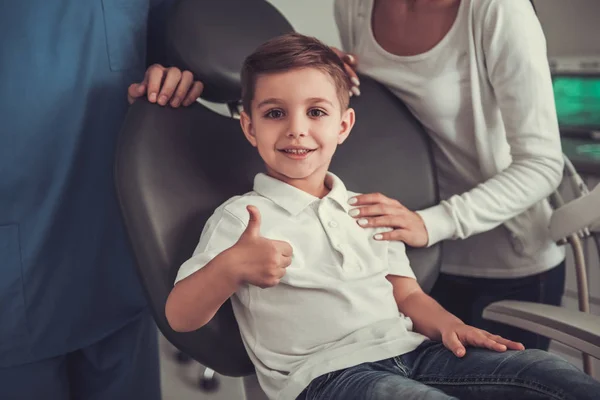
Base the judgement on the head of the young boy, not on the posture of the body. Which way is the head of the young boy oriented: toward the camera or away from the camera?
toward the camera

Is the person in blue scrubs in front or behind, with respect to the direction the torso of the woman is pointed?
in front

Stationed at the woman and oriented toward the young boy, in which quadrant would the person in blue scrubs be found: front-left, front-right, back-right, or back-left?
front-right

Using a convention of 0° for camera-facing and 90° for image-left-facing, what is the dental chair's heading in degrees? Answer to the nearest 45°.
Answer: approximately 315°

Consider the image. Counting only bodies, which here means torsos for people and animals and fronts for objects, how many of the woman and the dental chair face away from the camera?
0

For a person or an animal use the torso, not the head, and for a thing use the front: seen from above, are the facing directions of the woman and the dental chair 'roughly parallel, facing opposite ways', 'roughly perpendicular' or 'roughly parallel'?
roughly perpendicular

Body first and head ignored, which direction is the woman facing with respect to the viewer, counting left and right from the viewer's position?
facing the viewer and to the left of the viewer

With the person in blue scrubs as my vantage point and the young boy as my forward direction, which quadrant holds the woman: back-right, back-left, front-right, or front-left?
front-left
